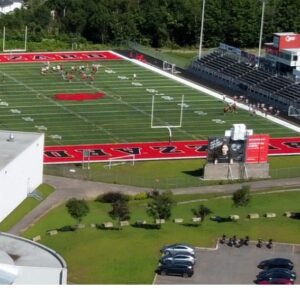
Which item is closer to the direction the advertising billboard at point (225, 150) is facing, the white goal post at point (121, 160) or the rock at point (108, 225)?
the rock

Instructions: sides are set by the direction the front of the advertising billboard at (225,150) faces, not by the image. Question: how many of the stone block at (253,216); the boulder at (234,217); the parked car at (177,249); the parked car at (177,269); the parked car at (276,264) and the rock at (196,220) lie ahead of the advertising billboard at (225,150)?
6

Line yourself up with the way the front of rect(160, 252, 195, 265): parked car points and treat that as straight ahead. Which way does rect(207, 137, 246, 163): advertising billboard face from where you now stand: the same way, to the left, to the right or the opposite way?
to the left

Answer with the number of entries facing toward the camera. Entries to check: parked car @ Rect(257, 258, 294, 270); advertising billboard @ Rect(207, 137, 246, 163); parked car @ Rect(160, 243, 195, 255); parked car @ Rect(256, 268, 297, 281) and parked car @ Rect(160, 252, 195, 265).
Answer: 1

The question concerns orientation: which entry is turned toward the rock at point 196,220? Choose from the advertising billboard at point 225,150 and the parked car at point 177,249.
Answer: the advertising billboard

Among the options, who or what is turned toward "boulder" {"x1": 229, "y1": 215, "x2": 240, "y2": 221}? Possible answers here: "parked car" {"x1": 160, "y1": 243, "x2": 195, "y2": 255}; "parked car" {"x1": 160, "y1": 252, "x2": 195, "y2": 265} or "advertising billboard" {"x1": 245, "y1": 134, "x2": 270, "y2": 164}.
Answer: the advertising billboard

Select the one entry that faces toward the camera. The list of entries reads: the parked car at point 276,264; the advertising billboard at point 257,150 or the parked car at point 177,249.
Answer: the advertising billboard

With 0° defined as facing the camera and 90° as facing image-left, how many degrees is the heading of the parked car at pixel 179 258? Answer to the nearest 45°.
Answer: approximately 90°

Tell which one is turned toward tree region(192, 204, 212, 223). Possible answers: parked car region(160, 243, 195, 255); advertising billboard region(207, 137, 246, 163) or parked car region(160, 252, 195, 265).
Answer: the advertising billboard

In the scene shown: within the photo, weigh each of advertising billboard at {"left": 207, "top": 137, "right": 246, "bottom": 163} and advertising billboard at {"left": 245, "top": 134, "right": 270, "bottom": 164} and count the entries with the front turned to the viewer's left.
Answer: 0

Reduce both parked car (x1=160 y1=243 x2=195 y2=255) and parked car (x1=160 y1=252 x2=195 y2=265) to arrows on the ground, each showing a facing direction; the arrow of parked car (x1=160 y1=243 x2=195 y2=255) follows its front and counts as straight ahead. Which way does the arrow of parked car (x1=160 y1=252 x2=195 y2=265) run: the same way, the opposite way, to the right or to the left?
the same way

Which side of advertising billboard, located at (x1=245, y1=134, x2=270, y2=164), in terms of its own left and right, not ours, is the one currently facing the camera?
front

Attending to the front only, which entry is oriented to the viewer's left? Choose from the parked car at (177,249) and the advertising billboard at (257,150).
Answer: the parked car

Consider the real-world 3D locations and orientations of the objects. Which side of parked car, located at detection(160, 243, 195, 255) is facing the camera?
left

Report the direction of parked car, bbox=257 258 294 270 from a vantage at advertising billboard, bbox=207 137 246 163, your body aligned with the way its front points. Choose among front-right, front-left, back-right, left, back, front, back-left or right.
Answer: front

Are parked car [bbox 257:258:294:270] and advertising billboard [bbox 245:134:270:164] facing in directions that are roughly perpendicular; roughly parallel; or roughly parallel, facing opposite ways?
roughly perpendicular
